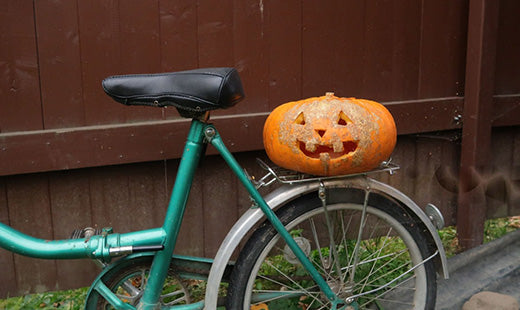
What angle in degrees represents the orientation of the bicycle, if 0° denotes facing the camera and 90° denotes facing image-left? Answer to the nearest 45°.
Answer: approximately 90°

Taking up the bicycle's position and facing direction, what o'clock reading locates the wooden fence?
The wooden fence is roughly at 3 o'clock from the bicycle.
